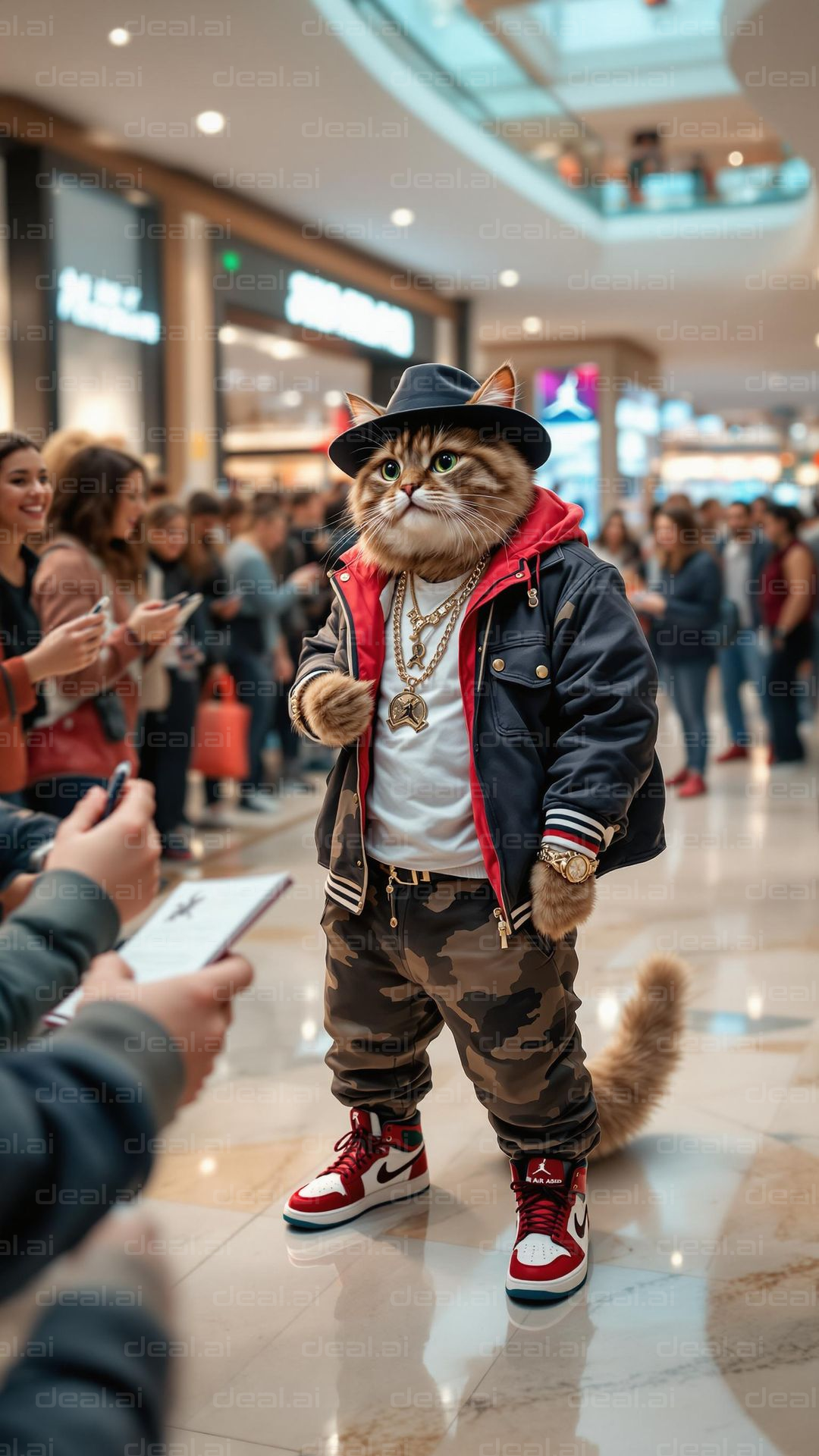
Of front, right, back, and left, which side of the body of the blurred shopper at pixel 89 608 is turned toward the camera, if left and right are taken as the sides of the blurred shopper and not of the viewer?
right

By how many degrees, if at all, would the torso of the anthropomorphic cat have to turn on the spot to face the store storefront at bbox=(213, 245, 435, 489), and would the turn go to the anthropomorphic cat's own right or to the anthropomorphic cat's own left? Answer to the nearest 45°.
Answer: approximately 135° to the anthropomorphic cat's own right

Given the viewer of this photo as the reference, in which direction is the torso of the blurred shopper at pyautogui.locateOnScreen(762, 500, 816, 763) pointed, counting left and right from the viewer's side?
facing to the left of the viewer

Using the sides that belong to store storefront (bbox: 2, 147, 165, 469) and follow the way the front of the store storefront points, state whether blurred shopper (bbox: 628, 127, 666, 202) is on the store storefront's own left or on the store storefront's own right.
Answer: on the store storefront's own left

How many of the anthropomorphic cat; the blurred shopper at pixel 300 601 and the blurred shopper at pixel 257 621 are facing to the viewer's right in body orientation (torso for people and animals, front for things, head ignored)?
2

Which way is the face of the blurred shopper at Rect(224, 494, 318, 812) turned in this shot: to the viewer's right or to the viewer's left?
to the viewer's right

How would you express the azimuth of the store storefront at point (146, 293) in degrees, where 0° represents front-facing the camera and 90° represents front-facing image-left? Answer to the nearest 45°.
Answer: approximately 315°

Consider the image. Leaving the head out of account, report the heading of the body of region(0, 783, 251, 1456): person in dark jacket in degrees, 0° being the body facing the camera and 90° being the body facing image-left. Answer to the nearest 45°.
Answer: approximately 270°
